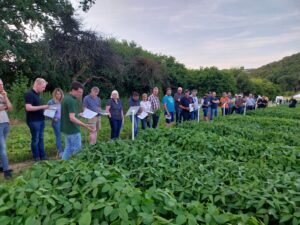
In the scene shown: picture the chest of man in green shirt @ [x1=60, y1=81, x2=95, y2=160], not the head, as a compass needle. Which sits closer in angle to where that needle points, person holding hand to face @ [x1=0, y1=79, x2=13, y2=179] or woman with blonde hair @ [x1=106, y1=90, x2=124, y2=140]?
the woman with blonde hair

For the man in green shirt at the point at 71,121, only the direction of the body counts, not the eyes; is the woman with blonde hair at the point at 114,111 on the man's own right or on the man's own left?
on the man's own left

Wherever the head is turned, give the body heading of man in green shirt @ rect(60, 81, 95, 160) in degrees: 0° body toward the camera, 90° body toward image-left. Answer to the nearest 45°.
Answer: approximately 270°

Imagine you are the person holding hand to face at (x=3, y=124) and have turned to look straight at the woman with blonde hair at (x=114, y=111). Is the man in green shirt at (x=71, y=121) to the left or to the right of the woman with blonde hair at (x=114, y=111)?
right

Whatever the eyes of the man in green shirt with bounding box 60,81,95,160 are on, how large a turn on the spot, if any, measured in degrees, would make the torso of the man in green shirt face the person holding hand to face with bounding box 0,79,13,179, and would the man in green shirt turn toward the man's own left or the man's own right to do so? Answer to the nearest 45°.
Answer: approximately 180°
